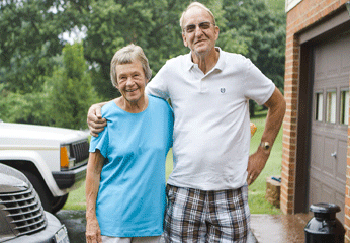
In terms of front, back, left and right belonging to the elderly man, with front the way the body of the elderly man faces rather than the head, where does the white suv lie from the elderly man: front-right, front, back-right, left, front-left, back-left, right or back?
back-right

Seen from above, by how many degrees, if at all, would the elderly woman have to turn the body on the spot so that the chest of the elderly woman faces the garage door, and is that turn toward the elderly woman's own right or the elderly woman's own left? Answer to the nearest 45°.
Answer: approximately 135° to the elderly woman's own left

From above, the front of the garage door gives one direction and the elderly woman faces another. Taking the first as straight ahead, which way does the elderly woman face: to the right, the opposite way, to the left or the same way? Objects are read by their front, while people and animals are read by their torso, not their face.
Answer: to the left

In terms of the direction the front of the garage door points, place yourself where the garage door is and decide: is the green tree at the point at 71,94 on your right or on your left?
on your right

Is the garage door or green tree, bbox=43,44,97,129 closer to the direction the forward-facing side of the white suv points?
the garage door

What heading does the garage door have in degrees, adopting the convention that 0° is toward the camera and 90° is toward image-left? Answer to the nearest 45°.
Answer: approximately 45°

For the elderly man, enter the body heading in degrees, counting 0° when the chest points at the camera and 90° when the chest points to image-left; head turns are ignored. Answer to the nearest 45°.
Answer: approximately 0°

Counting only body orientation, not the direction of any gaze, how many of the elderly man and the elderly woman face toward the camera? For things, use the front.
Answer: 2

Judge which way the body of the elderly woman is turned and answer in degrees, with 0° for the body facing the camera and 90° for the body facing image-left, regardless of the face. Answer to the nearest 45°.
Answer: approximately 0°
